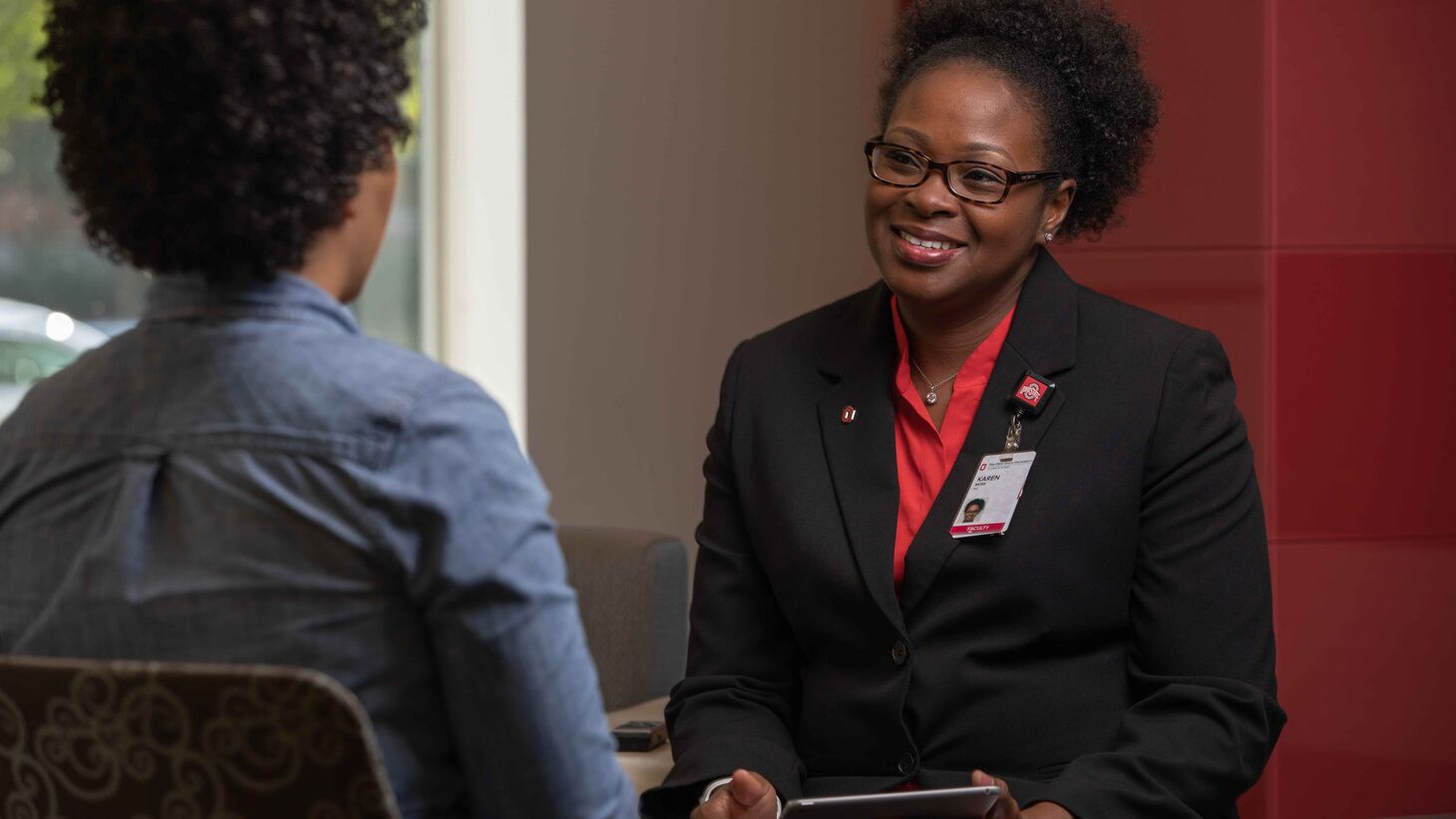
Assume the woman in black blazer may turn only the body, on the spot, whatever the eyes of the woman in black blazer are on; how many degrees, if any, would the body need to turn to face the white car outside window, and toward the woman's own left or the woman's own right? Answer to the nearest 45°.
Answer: approximately 90° to the woman's own right

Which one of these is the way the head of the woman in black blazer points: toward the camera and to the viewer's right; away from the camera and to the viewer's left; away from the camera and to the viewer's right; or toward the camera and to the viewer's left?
toward the camera and to the viewer's left

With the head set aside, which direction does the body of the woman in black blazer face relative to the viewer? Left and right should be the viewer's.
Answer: facing the viewer and to the left of the viewer

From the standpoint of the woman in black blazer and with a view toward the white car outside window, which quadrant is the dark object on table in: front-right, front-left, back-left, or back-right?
front-left
